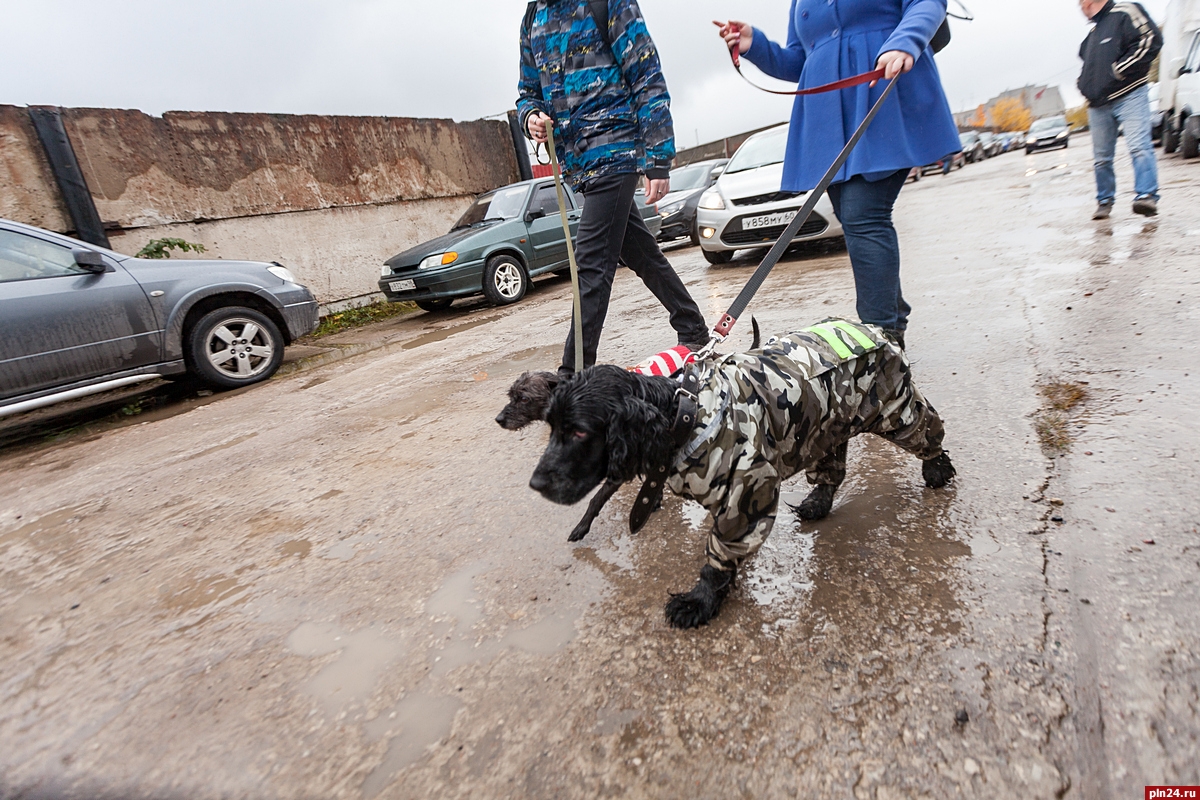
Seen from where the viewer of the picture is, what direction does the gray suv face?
facing to the right of the viewer

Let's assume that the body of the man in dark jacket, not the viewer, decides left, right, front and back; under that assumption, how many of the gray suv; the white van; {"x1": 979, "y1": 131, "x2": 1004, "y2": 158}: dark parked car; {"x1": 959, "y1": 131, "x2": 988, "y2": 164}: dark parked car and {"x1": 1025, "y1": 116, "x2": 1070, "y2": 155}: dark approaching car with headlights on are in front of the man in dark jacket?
1

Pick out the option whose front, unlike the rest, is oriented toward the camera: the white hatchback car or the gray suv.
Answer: the white hatchback car

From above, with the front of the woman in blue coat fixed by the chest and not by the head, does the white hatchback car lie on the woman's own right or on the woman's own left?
on the woman's own right

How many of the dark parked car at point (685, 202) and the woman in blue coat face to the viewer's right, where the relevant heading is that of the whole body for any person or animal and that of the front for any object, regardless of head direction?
0

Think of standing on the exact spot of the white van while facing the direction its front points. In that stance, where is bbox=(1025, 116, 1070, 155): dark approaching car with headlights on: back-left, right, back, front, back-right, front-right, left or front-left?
back-right

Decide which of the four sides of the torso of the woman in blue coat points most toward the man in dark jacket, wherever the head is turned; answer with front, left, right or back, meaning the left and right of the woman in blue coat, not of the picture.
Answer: back

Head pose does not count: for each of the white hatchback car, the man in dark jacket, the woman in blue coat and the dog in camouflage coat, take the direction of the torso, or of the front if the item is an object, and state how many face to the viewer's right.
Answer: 0

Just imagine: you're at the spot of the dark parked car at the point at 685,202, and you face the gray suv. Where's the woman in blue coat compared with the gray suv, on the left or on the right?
left

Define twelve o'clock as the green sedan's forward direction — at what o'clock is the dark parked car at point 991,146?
The dark parked car is roughly at 6 o'clock from the green sedan.

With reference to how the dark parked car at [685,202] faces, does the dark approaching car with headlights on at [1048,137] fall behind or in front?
behind

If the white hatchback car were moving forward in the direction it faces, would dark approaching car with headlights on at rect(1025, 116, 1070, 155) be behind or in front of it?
behind
